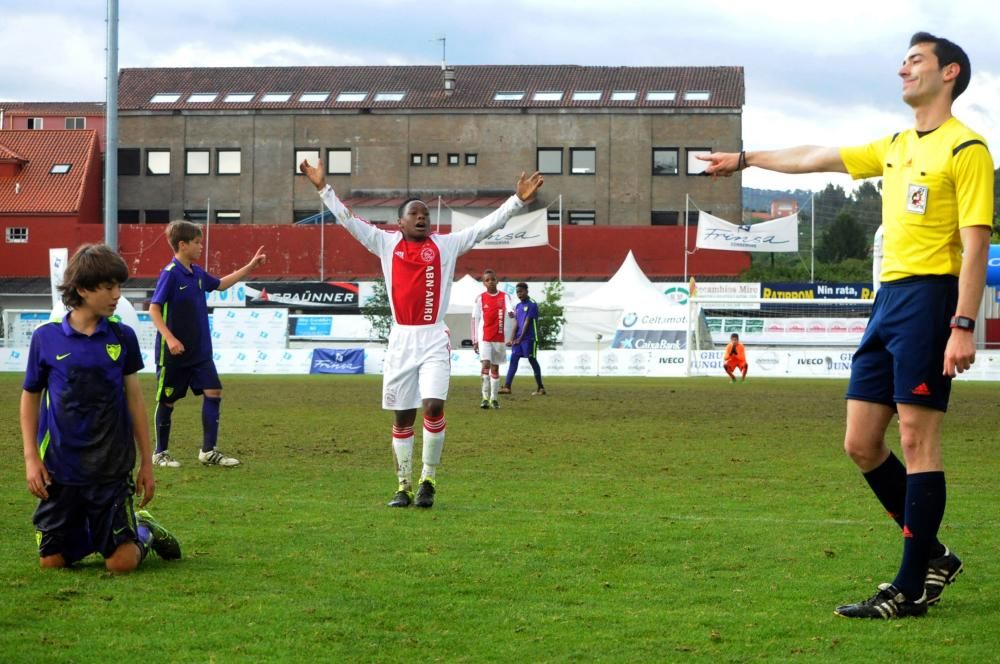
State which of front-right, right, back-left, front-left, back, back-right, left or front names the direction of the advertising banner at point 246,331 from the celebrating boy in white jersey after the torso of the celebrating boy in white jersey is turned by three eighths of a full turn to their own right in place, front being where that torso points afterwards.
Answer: front-right

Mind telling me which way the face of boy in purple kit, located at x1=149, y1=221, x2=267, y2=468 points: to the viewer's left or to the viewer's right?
to the viewer's right

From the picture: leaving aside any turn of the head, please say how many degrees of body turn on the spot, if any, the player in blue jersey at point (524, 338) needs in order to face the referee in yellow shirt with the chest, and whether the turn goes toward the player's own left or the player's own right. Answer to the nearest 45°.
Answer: approximately 45° to the player's own left

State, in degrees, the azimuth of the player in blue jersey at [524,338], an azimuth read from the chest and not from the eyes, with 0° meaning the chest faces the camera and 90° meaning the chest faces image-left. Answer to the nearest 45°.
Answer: approximately 45°

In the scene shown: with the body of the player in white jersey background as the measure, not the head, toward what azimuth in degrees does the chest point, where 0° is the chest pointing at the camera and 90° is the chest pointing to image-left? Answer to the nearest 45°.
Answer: approximately 0°
